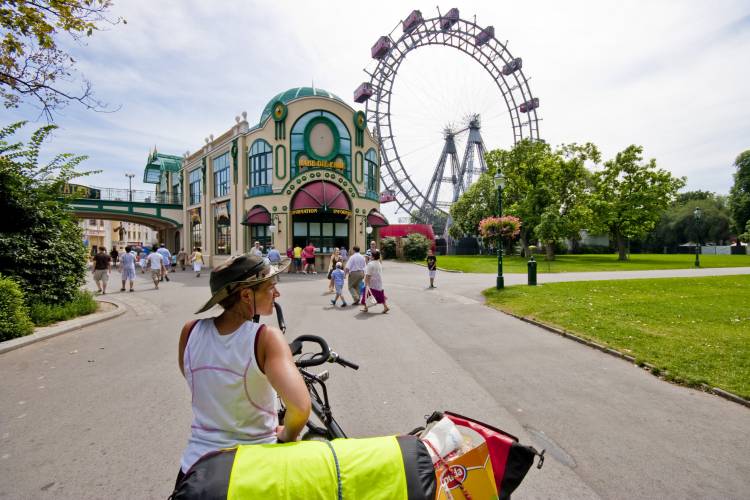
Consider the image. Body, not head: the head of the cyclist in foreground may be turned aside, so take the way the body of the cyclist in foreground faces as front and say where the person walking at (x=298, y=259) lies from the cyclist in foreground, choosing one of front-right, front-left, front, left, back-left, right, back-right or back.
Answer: front-left

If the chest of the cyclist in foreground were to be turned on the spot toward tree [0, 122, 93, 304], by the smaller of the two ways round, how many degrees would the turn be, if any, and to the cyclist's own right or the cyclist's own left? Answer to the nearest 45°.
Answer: approximately 90° to the cyclist's own left

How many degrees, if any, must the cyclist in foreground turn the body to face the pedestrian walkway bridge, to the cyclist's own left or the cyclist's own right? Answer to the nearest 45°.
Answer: approximately 45° to the cyclist's own left

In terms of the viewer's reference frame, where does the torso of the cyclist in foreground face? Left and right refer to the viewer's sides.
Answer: facing away from the viewer and to the right of the viewer
